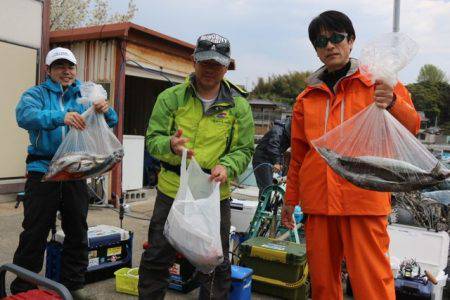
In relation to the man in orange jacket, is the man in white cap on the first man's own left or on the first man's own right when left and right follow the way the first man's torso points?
on the first man's own right

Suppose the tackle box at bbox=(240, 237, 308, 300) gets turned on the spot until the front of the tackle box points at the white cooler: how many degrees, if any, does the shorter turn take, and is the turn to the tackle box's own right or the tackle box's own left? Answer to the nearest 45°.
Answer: approximately 135° to the tackle box's own left

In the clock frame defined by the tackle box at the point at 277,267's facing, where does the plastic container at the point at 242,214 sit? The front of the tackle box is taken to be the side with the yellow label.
The plastic container is roughly at 4 o'clock from the tackle box.

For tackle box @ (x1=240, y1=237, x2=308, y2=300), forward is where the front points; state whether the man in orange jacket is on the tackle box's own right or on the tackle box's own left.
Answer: on the tackle box's own left

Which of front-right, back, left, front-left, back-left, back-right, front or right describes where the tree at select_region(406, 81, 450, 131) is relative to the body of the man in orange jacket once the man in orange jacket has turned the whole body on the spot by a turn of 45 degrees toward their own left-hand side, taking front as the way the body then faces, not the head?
back-left

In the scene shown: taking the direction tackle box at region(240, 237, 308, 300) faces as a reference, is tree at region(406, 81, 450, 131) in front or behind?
behind

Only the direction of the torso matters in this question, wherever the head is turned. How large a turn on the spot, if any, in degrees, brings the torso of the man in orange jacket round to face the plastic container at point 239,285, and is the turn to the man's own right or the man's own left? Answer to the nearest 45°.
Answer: approximately 135° to the man's own right

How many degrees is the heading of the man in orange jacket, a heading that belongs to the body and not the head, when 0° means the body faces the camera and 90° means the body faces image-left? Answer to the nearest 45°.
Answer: approximately 0°

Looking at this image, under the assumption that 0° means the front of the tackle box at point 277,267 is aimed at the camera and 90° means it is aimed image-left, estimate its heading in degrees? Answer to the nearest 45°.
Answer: approximately 45°
